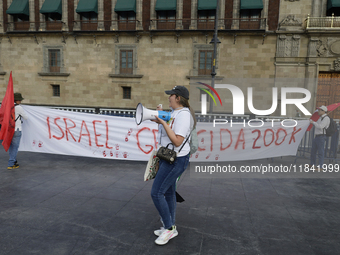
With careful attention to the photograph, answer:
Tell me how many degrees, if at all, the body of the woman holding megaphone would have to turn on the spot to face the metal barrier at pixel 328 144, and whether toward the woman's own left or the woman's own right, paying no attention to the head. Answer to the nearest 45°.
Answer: approximately 135° to the woman's own right

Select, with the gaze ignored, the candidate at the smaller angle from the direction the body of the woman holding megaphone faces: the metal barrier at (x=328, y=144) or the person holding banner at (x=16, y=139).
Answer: the person holding banner

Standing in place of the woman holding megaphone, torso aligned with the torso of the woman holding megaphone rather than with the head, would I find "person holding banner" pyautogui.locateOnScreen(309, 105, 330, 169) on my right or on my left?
on my right

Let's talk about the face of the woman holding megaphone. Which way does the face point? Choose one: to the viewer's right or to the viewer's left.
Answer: to the viewer's left

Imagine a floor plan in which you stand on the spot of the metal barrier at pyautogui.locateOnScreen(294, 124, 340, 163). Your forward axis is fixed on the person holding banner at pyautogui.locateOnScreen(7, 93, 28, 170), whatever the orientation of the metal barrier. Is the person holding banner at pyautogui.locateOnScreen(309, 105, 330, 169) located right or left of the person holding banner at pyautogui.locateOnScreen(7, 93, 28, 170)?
left

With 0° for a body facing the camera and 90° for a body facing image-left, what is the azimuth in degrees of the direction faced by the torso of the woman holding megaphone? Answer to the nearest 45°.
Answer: approximately 90°
